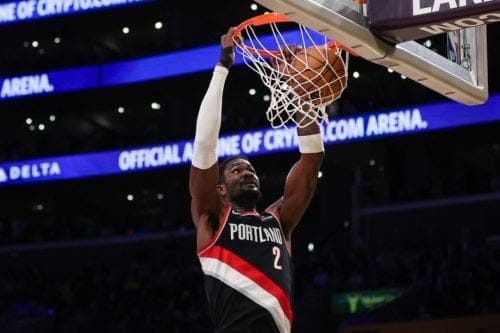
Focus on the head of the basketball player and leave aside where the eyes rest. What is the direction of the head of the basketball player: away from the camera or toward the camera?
toward the camera

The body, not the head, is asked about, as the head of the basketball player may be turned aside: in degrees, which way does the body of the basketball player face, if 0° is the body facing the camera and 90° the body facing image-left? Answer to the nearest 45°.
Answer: approximately 315°
